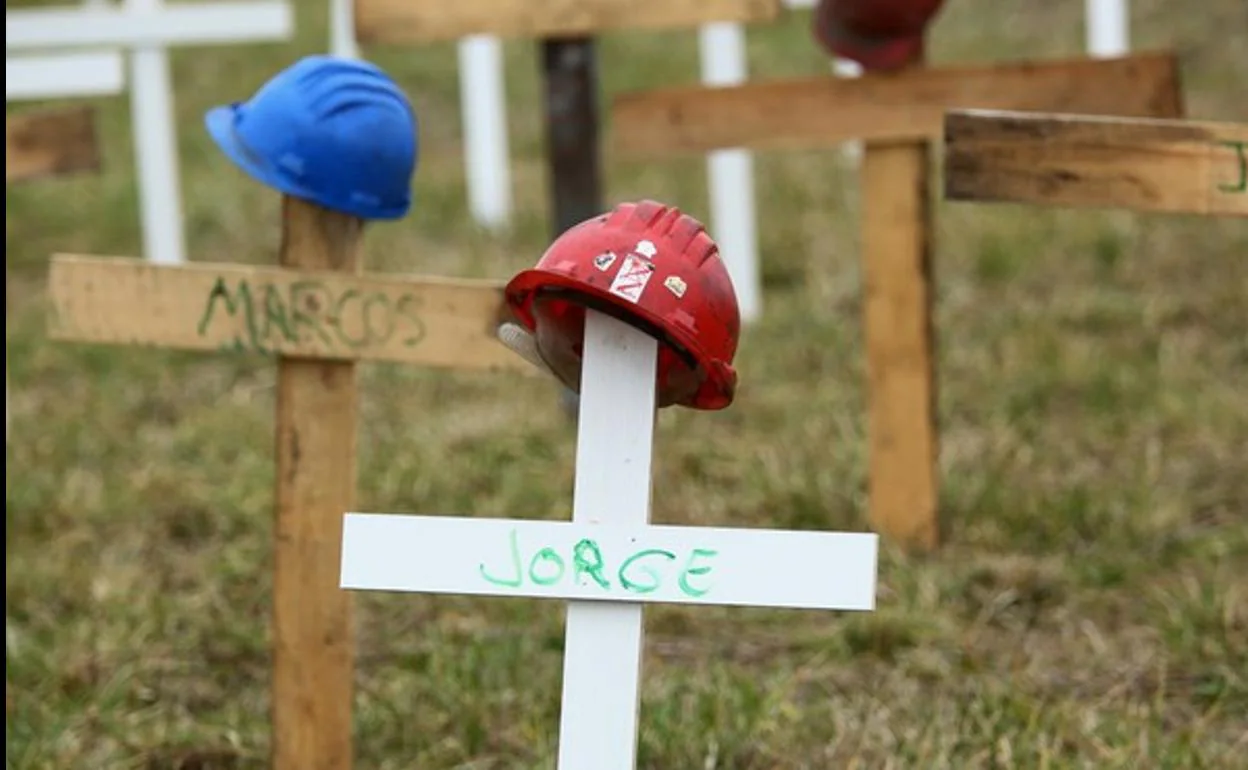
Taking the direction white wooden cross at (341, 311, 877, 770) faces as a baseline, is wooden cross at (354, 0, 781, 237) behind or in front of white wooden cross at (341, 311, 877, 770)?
behind

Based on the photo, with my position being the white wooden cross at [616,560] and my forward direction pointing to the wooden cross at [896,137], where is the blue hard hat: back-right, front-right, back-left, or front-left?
front-left

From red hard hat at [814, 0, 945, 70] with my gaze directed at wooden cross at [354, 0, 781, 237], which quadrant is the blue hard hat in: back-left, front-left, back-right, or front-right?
front-left

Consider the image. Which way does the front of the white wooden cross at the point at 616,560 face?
toward the camera

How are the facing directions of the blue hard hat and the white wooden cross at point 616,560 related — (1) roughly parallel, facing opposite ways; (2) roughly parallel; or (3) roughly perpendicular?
roughly perpendicular

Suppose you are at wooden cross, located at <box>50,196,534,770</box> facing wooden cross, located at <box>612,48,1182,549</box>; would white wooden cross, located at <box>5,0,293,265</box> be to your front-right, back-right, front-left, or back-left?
front-left

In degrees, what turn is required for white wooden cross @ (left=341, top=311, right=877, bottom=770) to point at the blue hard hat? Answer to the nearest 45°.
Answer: approximately 135° to its right

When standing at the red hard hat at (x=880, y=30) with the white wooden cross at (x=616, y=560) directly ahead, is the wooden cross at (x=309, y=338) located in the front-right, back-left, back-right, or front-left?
front-right

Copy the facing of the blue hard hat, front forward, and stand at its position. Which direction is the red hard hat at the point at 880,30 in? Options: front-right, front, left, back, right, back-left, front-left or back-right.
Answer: back-right

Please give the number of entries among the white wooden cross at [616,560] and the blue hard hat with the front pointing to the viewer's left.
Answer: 1

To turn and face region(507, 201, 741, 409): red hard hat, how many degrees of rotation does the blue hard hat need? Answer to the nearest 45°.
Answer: approximately 135° to its left

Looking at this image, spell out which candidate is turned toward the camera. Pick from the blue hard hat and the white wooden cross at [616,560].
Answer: the white wooden cross

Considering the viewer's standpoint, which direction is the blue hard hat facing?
facing to the left of the viewer
